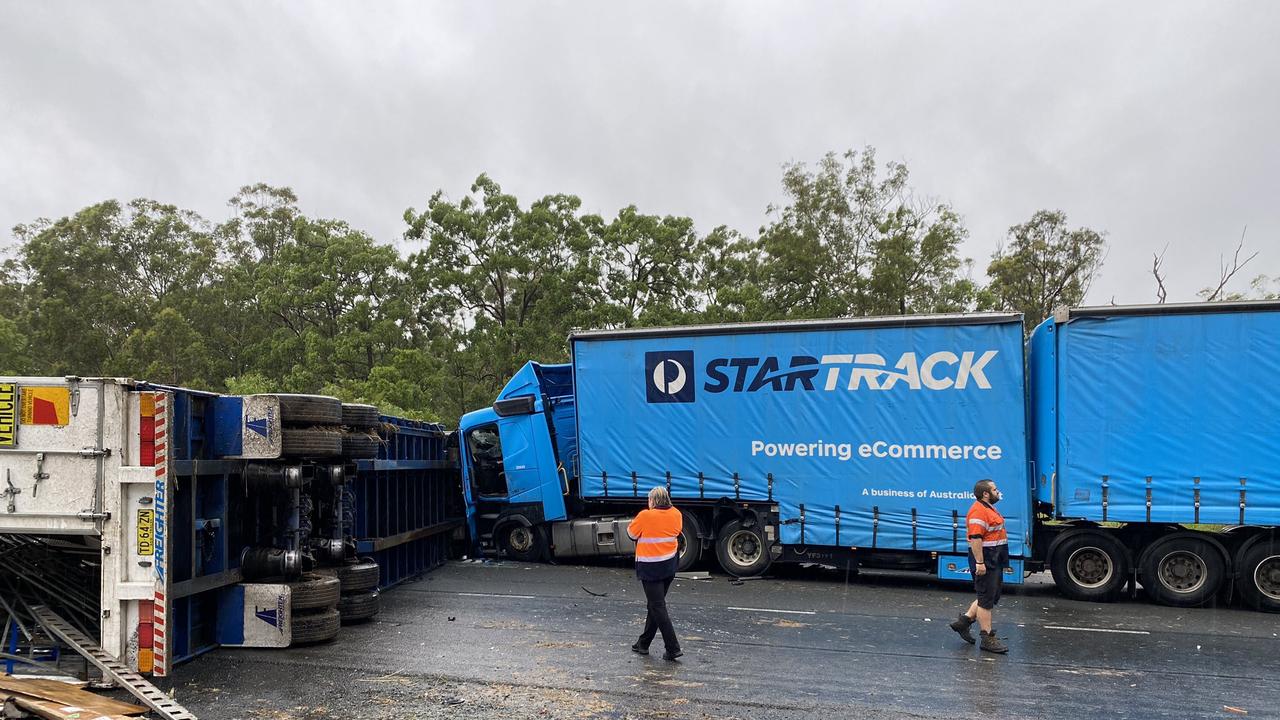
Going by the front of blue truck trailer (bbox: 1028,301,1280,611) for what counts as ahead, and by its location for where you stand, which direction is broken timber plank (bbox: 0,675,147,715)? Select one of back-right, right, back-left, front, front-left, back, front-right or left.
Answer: front-left

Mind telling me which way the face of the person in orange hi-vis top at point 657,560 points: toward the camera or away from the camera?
away from the camera

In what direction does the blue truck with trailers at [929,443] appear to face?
to the viewer's left

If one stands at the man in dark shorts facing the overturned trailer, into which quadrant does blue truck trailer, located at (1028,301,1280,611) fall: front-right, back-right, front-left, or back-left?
back-right

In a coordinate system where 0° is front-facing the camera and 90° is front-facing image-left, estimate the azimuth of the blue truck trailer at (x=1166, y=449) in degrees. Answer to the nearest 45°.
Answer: approximately 90°
